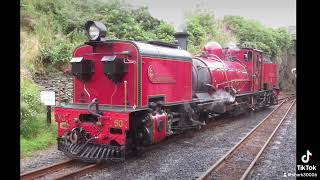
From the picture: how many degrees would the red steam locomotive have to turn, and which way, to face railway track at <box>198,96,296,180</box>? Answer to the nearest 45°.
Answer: approximately 135° to its left

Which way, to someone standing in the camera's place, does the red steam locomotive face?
facing the viewer and to the left of the viewer
